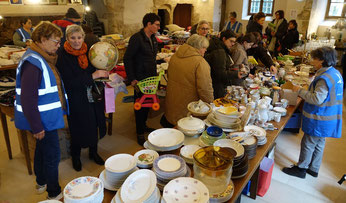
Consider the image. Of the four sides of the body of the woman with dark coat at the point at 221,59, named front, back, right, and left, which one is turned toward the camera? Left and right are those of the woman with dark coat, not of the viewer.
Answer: right

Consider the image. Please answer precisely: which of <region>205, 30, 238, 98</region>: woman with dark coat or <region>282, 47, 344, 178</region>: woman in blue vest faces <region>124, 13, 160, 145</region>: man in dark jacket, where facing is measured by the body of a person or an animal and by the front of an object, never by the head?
the woman in blue vest

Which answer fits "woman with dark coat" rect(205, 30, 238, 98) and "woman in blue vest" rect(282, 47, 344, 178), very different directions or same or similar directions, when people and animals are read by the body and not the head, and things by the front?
very different directions

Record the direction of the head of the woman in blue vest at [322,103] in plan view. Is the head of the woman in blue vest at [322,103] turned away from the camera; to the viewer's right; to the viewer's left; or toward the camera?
to the viewer's left

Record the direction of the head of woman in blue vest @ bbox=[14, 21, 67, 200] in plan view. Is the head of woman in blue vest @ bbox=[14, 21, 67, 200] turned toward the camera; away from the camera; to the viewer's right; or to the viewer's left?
to the viewer's right

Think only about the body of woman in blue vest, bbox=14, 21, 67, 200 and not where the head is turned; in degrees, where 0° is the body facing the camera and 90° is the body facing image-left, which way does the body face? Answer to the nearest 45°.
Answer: approximately 270°

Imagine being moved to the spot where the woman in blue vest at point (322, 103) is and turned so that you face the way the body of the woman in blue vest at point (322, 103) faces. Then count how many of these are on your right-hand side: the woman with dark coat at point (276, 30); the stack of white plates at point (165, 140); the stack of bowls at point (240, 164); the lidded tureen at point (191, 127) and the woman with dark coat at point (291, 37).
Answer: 2

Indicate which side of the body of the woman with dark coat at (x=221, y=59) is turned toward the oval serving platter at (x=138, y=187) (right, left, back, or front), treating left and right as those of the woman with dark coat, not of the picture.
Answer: right
